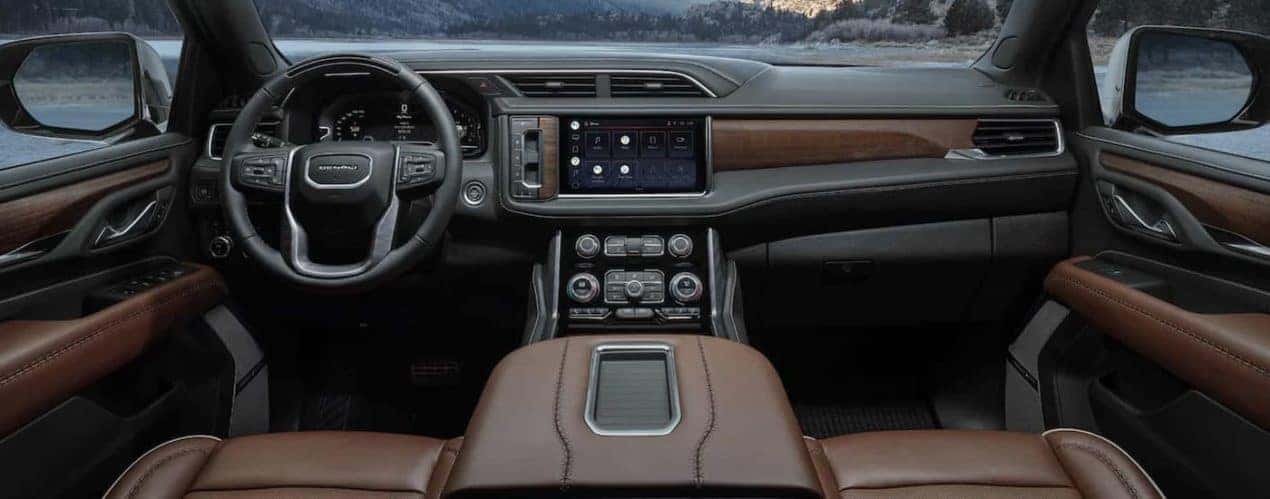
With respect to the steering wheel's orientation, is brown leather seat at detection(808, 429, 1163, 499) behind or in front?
in front

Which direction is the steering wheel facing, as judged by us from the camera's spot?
facing the viewer

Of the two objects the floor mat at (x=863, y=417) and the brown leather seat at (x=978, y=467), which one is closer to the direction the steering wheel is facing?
the brown leather seat

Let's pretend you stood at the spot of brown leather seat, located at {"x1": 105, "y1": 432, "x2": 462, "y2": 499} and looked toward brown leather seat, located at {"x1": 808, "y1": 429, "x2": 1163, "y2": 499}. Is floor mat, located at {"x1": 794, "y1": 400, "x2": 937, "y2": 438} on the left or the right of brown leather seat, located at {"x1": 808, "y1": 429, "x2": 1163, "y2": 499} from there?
left

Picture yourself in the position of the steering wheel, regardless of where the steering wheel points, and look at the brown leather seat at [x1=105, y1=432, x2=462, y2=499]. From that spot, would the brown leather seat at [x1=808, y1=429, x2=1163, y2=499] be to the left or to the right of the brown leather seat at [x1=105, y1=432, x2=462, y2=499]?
left

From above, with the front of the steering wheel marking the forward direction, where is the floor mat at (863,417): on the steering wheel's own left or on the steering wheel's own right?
on the steering wheel's own left

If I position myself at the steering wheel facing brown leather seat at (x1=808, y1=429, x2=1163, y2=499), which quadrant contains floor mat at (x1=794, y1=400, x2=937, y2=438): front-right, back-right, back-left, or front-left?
front-left

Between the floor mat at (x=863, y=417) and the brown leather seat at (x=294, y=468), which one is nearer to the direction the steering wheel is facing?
the brown leather seat

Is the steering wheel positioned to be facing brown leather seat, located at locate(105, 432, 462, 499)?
yes
